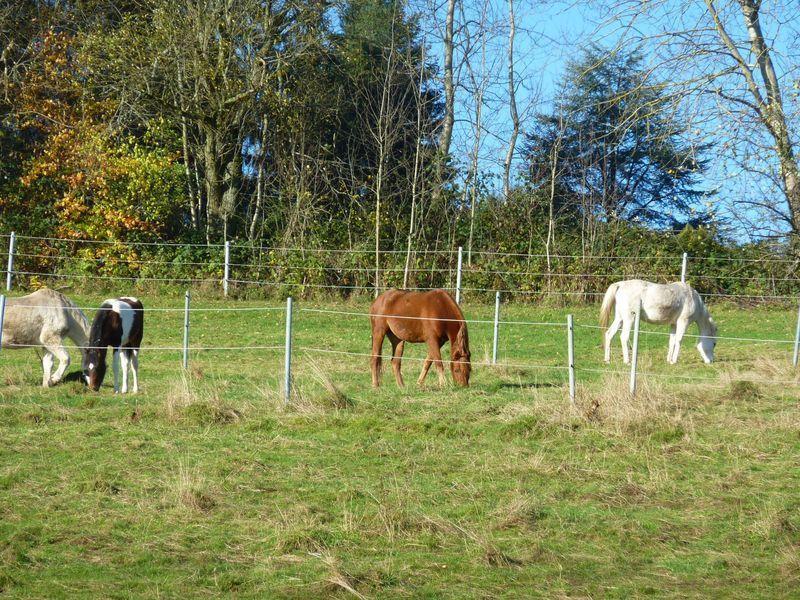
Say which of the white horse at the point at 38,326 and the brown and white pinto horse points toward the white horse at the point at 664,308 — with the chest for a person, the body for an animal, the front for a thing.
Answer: the white horse at the point at 38,326

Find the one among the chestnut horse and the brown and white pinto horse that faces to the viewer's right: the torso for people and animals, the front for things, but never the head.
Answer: the chestnut horse

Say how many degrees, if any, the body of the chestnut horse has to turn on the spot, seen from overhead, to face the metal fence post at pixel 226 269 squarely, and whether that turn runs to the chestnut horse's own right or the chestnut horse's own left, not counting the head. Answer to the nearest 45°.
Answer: approximately 135° to the chestnut horse's own left

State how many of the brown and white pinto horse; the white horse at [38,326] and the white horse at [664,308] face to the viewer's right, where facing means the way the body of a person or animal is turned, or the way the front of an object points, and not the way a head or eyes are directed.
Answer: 2

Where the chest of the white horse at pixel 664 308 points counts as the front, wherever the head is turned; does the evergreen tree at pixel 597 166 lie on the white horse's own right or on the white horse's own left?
on the white horse's own left

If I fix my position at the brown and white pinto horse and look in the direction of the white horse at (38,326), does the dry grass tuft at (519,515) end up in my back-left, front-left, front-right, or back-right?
back-left

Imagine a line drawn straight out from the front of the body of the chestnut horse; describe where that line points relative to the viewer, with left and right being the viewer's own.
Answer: facing to the right of the viewer

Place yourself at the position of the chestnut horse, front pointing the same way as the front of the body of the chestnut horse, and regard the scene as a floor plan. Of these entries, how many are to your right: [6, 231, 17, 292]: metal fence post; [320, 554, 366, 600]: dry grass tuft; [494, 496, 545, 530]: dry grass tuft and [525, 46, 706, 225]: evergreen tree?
2

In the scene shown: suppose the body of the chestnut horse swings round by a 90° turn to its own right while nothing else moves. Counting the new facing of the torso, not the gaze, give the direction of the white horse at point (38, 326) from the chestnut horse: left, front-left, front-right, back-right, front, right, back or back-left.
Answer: right

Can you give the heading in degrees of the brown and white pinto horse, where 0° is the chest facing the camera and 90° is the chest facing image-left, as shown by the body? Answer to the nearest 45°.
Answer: approximately 45°

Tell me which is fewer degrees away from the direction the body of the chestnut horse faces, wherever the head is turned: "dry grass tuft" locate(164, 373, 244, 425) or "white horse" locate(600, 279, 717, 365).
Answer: the white horse

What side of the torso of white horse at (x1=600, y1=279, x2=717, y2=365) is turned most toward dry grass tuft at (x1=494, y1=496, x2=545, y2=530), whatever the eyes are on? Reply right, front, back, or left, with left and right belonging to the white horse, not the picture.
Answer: right

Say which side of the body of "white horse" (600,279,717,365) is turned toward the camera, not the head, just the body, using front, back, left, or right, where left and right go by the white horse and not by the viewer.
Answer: right

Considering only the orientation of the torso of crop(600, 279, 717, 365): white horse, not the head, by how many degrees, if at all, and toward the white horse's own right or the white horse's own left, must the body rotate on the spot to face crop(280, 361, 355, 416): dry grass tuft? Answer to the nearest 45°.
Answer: approximately 135° to the white horse's own right

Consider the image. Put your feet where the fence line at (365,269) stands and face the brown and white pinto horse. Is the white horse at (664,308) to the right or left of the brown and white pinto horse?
left

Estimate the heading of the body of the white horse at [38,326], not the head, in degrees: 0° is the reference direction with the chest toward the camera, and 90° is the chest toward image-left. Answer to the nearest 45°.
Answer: approximately 270°
